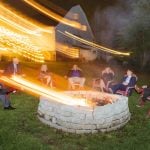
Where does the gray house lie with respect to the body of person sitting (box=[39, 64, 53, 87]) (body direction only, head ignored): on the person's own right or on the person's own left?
on the person's own left

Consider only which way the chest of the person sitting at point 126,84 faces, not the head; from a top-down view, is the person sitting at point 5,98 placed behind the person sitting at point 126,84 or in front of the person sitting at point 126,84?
in front

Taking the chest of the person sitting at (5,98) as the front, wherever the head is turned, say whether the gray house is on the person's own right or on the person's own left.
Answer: on the person's own left

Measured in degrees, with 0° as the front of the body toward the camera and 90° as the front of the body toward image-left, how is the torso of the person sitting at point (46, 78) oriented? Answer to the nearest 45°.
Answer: approximately 315°

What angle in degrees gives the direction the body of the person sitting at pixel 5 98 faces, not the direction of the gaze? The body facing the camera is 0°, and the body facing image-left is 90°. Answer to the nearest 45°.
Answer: approximately 270°

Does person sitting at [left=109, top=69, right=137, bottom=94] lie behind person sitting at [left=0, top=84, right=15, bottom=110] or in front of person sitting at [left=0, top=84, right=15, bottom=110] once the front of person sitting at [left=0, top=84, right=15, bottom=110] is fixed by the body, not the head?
in front

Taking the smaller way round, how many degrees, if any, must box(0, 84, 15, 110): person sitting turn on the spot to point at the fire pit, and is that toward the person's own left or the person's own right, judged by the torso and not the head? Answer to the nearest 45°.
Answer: approximately 45° to the person's own right

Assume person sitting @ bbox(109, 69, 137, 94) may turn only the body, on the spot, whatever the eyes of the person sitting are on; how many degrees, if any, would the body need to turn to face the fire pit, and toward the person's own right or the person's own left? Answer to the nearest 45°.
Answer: approximately 45° to the person's own left

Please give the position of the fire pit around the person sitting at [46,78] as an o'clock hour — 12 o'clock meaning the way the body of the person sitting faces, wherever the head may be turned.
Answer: The fire pit is roughly at 1 o'clock from the person sitting.

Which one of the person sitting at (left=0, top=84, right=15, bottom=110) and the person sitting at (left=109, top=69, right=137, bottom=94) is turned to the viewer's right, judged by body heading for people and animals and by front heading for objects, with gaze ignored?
the person sitting at (left=0, top=84, right=15, bottom=110)

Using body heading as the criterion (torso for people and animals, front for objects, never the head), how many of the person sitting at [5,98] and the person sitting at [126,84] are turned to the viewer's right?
1

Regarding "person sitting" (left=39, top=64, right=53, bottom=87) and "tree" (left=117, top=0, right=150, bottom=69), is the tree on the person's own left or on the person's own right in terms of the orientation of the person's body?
on the person's own left
